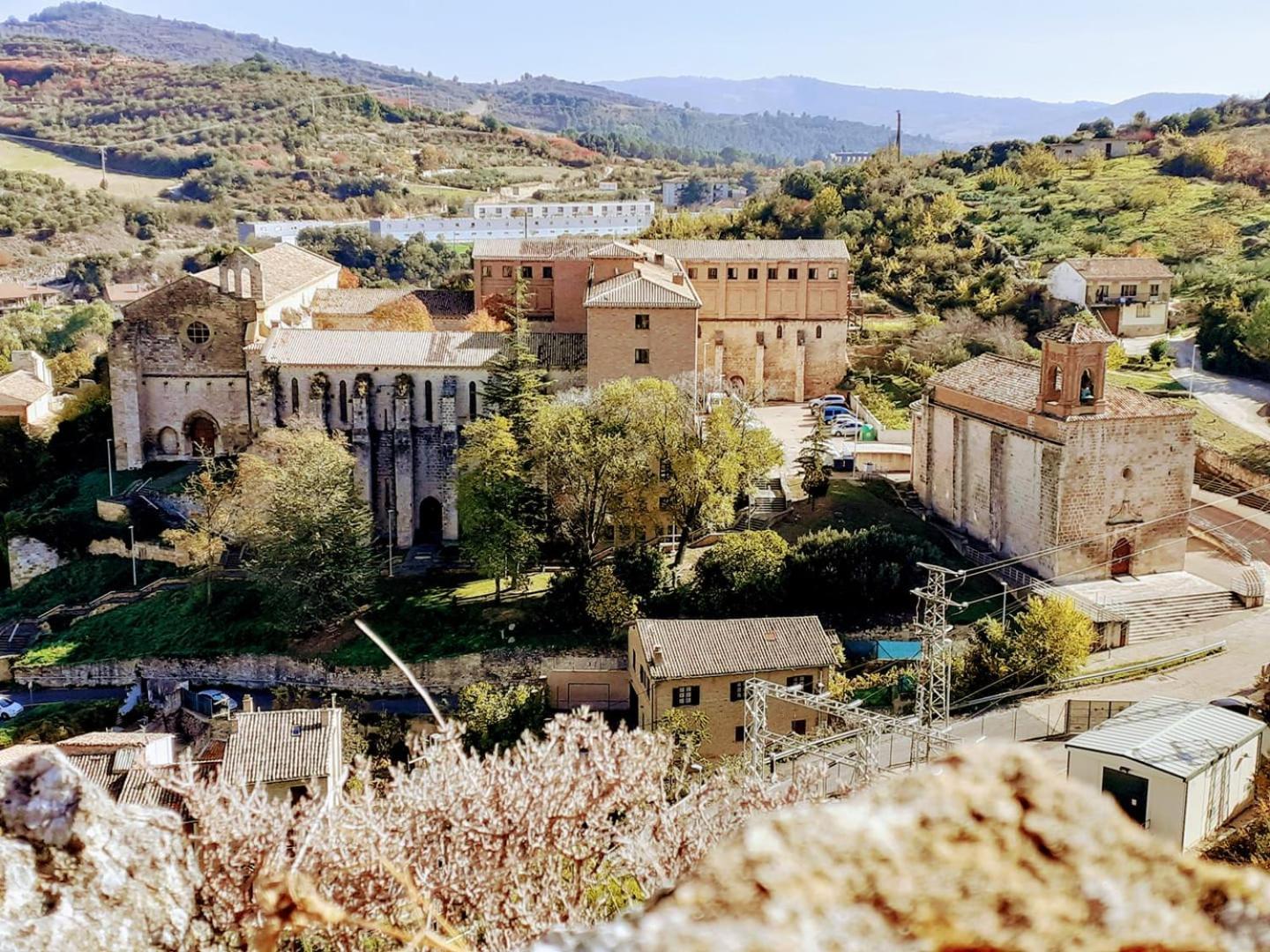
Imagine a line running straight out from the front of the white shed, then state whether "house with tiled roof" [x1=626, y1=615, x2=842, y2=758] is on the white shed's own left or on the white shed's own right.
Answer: on the white shed's own right

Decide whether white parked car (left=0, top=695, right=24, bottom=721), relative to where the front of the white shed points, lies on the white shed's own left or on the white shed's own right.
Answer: on the white shed's own right

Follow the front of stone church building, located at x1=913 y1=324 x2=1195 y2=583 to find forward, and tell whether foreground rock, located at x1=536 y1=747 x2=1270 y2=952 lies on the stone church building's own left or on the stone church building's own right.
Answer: on the stone church building's own right

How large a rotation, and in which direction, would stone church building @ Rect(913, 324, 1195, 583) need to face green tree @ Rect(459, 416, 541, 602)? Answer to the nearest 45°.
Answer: approximately 135° to its right

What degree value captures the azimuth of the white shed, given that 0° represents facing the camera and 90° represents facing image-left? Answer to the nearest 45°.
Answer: approximately 45°

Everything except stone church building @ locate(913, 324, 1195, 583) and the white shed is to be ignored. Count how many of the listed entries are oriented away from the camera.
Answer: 0

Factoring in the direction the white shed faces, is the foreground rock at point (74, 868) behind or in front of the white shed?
in front

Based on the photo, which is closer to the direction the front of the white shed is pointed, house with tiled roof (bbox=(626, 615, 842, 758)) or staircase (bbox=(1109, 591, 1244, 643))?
the house with tiled roof

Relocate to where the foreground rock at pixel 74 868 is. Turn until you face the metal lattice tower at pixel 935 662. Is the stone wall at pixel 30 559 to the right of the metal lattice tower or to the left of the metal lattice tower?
left

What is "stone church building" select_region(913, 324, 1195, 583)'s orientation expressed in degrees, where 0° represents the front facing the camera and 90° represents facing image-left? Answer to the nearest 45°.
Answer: approximately 315°

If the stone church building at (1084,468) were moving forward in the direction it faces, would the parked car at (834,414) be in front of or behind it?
behind

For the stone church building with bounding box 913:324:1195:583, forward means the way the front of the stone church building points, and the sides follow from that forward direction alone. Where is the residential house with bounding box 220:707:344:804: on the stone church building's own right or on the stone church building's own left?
on the stone church building's own right

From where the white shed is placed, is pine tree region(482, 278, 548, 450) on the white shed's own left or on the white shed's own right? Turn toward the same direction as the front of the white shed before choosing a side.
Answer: on the white shed's own right

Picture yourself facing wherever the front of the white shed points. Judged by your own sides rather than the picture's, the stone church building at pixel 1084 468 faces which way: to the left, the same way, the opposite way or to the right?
to the left

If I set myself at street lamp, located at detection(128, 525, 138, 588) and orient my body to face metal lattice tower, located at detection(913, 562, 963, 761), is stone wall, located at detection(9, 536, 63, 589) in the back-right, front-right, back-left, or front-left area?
back-right
